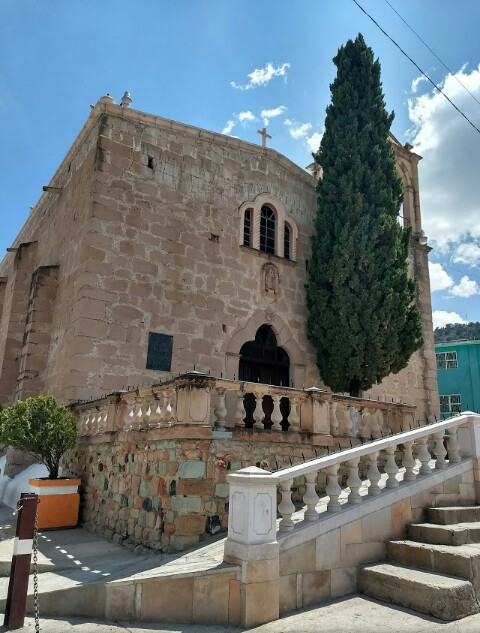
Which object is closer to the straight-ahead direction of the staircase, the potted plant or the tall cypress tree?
the potted plant

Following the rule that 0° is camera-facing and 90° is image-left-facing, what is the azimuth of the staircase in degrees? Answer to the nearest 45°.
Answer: approximately 45°

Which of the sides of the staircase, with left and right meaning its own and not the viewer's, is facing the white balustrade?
right

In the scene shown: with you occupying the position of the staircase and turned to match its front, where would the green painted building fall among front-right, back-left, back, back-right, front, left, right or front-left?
back-right

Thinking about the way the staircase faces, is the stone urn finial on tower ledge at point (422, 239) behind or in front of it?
behind

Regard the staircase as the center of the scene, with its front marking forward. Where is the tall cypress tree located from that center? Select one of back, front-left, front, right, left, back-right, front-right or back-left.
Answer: back-right

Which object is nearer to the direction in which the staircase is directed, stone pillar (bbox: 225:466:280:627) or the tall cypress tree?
the stone pillar
